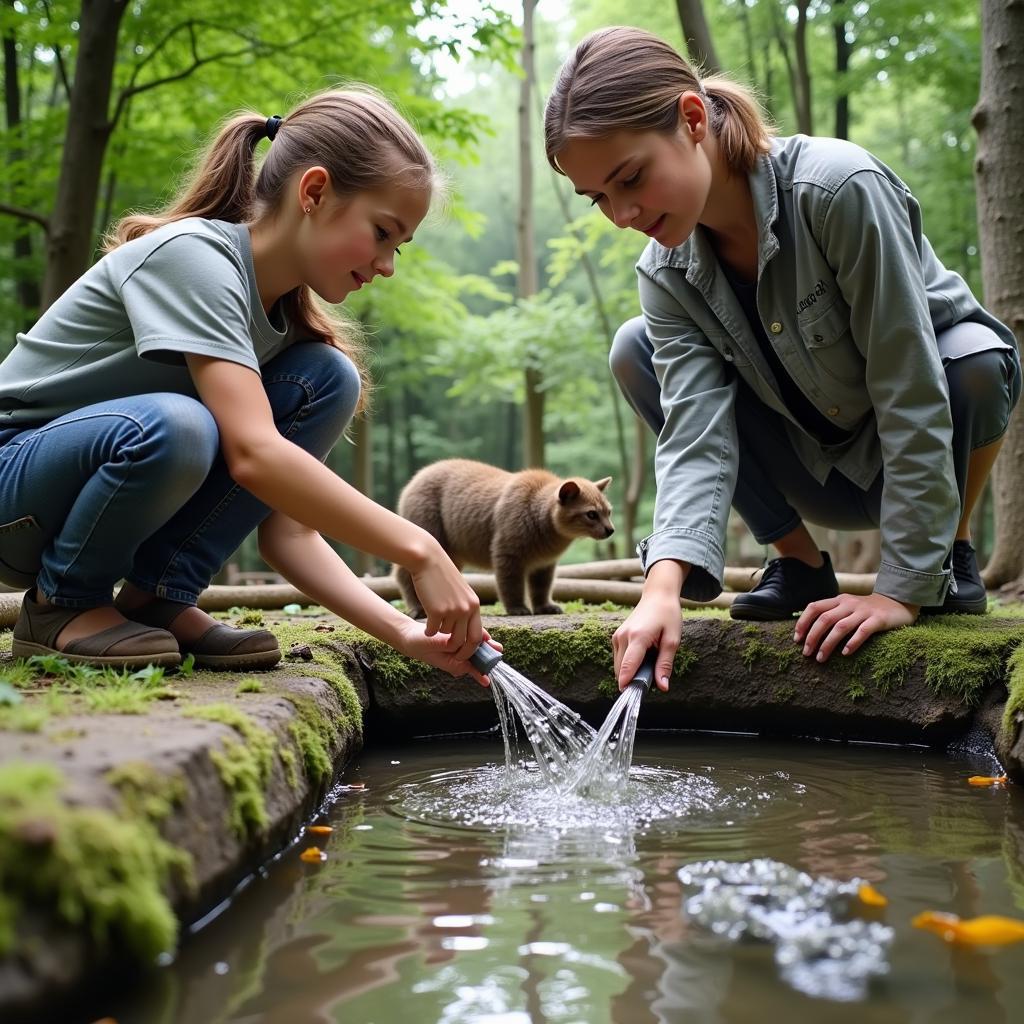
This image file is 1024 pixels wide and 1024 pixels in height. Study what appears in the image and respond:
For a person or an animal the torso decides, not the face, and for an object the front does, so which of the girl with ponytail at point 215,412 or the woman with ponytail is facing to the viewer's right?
the girl with ponytail

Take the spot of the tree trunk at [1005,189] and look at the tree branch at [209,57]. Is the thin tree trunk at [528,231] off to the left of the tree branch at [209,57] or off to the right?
right

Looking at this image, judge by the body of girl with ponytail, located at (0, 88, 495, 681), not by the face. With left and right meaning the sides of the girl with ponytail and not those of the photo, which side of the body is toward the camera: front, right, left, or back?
right

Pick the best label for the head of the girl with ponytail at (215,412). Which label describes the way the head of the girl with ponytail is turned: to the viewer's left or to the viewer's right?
to the viewer's right

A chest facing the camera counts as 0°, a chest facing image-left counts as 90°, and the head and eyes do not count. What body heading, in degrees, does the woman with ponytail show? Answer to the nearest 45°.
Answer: approximately 45°

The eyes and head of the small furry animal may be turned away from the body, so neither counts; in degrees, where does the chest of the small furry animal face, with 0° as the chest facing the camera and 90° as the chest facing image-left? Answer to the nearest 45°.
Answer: approximately 270°

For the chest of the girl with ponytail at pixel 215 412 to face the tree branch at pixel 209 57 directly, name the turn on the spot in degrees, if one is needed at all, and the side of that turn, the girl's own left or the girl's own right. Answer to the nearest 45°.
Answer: approximately 90° to the girl's own left
